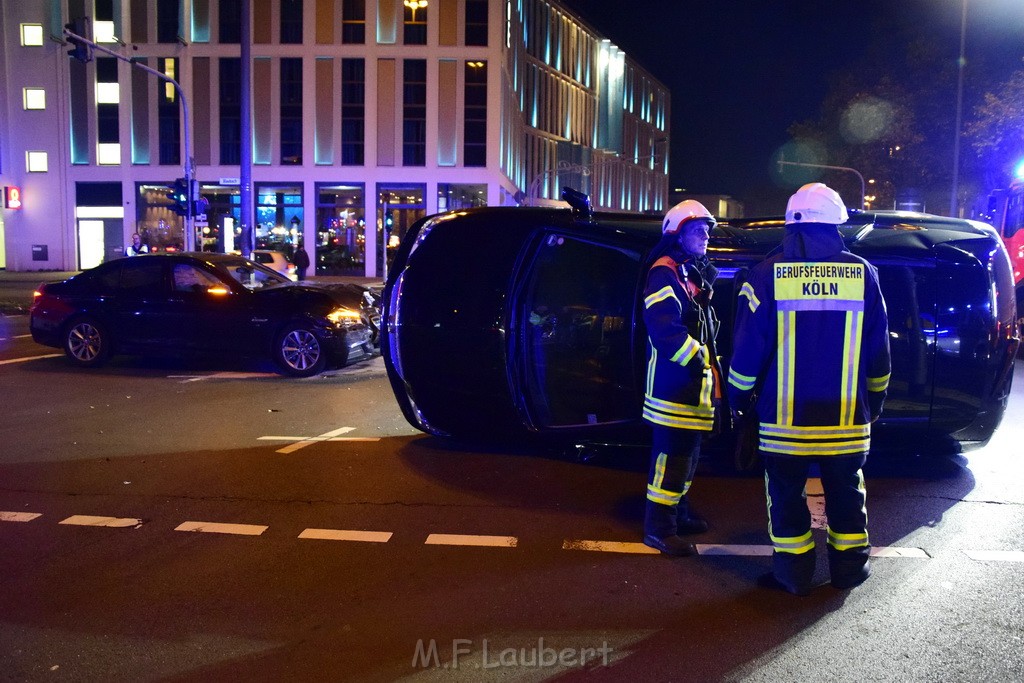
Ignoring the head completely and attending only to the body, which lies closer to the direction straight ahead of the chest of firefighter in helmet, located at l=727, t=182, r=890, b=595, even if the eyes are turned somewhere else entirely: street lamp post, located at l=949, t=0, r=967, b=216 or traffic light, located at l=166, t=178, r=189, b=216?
the street lamp post

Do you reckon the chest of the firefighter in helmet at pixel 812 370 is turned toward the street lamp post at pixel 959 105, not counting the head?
yes

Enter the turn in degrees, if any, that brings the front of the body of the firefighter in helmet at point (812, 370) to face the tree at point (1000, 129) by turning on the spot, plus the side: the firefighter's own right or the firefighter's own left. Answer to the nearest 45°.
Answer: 0° — they already face it

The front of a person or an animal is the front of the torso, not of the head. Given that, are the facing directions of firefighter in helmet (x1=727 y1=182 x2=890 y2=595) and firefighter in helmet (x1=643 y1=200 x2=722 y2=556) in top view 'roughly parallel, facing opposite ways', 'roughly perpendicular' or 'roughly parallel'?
roughly perpendicular

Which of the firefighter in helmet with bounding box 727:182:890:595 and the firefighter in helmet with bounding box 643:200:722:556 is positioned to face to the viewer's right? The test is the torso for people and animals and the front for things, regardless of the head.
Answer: the firefighter in helmet with bounding box 643:200:722:556

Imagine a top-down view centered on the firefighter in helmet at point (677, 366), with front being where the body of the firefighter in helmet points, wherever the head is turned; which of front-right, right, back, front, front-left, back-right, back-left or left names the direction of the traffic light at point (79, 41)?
back-left

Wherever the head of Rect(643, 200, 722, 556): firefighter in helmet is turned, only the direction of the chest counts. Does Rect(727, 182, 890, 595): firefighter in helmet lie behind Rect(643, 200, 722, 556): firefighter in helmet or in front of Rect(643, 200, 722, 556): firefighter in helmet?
in front

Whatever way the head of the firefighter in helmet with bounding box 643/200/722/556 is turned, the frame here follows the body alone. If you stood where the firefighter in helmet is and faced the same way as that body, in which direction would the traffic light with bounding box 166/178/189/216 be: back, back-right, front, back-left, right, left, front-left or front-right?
back-left

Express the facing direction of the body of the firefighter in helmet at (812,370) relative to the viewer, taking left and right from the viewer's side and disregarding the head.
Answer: facing away from the viewer

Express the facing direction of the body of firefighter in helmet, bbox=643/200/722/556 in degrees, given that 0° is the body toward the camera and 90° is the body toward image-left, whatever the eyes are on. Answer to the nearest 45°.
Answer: approximately 270°

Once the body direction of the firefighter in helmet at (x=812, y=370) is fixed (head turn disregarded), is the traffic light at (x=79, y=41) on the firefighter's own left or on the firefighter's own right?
on the firefighter's own left

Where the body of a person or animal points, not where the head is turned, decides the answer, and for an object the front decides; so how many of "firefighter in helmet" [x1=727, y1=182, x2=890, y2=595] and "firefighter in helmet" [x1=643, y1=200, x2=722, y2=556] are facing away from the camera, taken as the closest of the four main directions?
1
